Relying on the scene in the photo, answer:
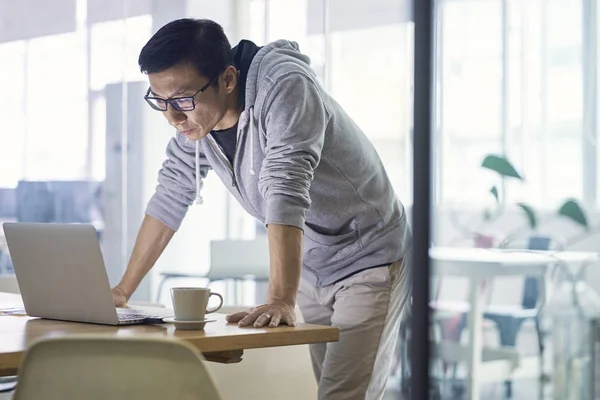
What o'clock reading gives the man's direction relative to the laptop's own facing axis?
The man is roughly at 1 o'clock from the laptop.

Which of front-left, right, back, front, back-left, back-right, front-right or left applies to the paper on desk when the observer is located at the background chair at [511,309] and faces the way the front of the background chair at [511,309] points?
front-right

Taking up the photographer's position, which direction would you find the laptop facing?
facing away from the viewer and to the right of the viewer

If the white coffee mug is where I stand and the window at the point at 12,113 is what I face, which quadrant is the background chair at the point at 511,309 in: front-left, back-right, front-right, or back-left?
front-right

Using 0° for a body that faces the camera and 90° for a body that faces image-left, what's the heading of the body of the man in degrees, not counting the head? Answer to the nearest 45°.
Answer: approximately 45°

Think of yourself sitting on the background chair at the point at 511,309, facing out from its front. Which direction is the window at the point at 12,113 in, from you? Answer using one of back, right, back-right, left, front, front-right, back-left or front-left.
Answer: right

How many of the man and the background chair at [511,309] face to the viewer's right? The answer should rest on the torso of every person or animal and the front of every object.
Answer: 0
